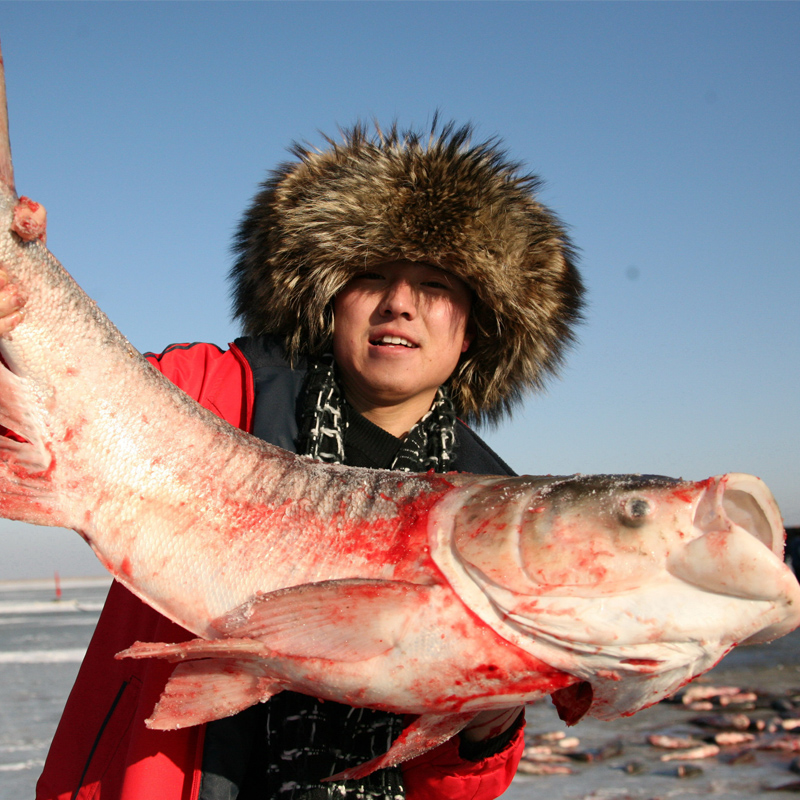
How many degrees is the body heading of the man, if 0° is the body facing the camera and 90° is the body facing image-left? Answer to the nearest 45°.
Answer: approximately 0°

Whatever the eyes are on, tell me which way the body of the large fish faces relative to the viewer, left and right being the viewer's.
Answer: facing to the right of the viewer
